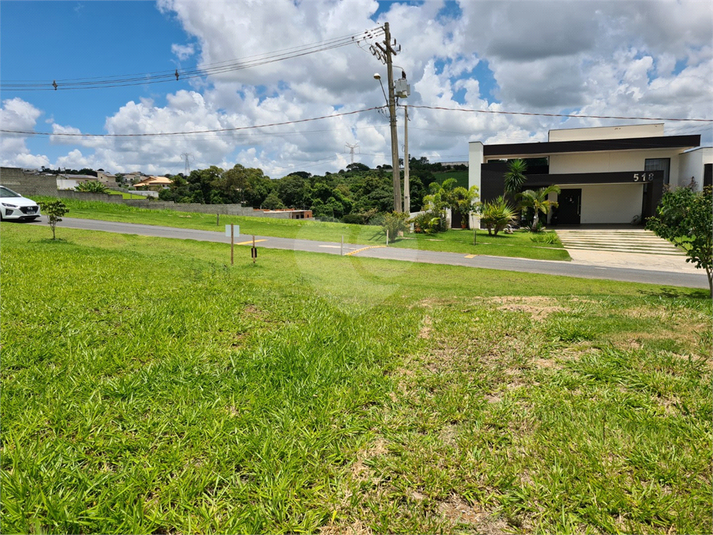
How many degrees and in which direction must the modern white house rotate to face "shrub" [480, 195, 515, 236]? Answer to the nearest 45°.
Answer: approximately 45° to its right

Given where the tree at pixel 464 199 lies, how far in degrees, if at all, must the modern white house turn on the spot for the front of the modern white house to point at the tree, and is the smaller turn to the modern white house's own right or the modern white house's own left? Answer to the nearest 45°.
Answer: approximately 45° to the modern white house's own right

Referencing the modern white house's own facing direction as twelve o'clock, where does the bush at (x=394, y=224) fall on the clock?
The bush is roughly at 1 o'clock from the modern white house.

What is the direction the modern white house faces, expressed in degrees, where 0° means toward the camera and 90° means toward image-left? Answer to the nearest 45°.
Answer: approximately 0°

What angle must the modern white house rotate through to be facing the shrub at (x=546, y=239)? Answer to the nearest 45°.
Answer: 0° — it already faces it
